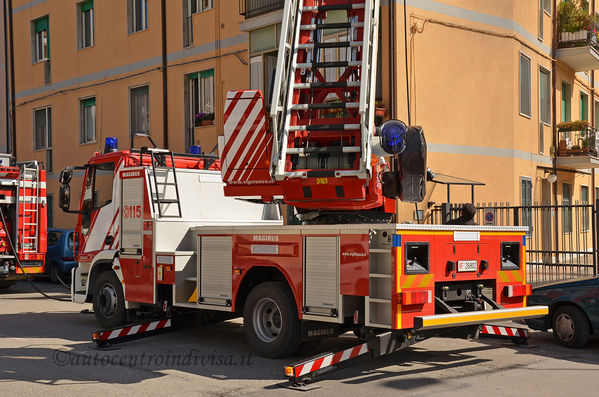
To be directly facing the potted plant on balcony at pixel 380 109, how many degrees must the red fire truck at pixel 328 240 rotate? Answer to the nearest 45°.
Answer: approximately 45° to its right

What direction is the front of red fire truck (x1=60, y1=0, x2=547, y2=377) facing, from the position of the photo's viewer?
facing away from the viewer and to the left of the viewer

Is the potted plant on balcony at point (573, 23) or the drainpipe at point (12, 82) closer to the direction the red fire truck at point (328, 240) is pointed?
the drainpipe

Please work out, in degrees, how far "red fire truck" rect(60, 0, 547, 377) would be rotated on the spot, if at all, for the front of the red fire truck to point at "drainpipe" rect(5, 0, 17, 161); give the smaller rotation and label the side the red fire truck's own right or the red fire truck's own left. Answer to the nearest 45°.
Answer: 0° — it already faces it

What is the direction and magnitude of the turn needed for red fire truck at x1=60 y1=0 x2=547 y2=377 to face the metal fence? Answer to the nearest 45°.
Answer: approximately 90° to its right

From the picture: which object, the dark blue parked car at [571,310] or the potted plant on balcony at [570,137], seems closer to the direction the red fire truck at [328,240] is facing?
the potted plant on balcony

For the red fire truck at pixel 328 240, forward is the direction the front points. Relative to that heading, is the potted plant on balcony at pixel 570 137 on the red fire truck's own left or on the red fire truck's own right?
on the red fire truck's own right

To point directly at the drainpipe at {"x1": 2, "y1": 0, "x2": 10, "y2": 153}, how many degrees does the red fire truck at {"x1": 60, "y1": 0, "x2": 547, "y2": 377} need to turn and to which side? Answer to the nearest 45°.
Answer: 0° — it already faces it

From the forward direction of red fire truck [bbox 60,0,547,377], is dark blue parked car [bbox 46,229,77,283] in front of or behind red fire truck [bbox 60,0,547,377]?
in front

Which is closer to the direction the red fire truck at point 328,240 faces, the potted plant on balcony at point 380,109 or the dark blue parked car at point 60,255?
the dark blue parked car
